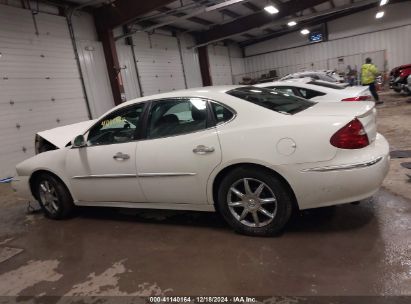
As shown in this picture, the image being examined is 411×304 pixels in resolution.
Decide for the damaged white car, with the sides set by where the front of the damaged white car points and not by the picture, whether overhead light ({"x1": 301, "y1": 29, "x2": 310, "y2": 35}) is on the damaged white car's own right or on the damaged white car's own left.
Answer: on the damaged white car's own right

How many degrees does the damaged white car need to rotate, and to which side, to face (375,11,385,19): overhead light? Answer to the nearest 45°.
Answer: approximately 90° to its right

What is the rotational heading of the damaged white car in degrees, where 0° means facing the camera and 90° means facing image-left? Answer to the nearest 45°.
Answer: approximately 135°

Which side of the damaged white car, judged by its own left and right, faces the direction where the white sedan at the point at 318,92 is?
right
